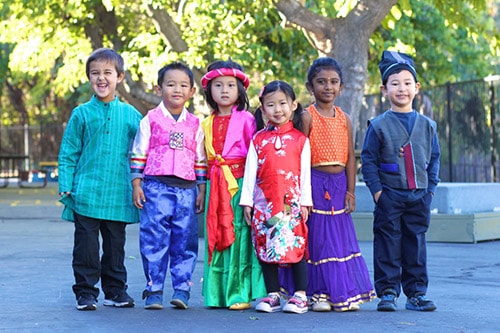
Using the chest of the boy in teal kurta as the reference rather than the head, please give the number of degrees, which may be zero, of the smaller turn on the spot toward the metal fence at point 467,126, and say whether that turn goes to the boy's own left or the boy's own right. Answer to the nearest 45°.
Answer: approximately 135° to the boy's own left

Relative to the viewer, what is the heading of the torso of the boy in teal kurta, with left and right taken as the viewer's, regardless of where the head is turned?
facing the viewer

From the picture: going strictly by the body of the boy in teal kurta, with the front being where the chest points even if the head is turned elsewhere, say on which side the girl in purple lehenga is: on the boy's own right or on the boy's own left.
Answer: on the boy's own left

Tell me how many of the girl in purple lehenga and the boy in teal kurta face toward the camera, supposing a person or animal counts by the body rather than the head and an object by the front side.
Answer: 2

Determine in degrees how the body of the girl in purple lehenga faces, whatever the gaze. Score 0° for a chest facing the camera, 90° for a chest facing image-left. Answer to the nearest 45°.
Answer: approximately 0°

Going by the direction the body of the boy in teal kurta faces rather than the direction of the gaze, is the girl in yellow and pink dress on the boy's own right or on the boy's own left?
on the boy's own left

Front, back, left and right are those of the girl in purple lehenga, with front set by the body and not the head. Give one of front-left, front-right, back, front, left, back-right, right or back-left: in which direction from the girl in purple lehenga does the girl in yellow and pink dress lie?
right

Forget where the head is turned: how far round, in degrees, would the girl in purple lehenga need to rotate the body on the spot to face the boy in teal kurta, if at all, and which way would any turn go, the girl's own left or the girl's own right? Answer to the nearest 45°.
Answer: approximately 90° to the girl's own right

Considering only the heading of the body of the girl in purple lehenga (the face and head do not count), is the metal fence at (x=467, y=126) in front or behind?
behind

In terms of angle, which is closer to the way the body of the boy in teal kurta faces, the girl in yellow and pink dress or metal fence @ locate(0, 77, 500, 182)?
the girl in yellow and pink dress
